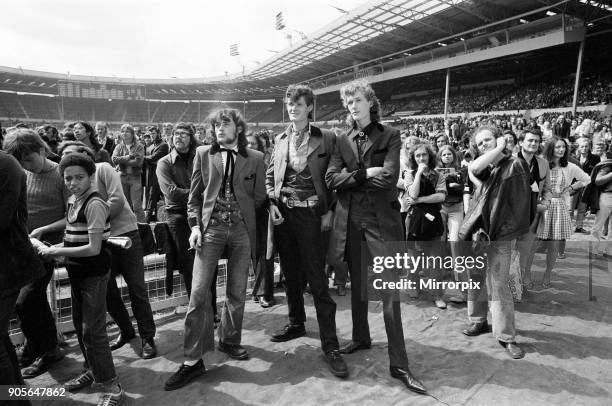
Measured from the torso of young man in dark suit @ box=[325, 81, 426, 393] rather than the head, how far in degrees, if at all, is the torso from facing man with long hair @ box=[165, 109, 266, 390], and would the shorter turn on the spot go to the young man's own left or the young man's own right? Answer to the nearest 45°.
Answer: approximately 45° to the young man's own right

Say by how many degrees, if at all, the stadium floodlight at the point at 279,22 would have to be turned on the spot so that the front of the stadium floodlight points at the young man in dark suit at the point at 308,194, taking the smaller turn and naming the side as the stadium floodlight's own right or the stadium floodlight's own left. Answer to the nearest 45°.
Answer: approximately 45° to the stadium floodlight's own left

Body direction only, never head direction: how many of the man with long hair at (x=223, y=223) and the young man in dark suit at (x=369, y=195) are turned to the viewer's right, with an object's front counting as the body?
0

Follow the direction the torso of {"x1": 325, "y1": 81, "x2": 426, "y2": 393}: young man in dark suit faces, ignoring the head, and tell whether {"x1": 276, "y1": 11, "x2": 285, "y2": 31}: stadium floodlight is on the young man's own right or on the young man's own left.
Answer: on the young man's own right

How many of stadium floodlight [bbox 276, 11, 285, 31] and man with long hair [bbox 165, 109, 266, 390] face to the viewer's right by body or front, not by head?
0

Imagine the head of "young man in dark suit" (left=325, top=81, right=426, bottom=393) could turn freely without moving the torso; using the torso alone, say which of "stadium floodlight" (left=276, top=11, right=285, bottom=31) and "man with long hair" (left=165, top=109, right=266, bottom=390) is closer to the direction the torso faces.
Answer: the man with long hair

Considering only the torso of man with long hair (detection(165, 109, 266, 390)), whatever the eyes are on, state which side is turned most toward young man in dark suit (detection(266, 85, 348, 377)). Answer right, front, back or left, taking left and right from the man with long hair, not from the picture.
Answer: left

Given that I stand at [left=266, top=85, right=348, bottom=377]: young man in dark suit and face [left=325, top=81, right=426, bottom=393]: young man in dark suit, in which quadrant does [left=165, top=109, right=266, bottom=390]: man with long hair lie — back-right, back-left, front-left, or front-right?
back-right

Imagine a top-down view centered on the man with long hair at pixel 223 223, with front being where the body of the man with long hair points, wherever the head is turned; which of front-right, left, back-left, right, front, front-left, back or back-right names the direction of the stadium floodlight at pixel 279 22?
back

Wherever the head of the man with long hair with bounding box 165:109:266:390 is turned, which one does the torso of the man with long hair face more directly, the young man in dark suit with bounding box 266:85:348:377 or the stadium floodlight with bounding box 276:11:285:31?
the young man in dark suit

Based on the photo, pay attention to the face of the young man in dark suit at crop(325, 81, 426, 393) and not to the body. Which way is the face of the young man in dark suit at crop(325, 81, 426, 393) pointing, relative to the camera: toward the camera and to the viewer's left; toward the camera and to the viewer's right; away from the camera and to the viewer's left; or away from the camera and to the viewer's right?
toward the camera and to the viewer's left
